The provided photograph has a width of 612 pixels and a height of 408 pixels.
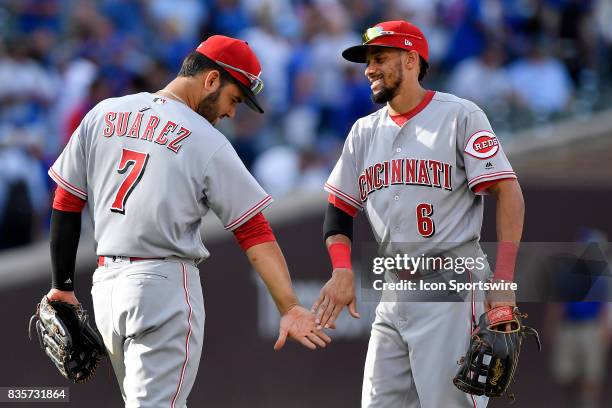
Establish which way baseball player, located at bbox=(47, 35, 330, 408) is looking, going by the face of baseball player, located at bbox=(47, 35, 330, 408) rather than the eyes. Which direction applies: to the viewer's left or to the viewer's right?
to the viewer's right

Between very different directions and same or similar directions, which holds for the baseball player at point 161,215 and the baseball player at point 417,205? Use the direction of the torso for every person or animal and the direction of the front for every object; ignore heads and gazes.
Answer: very different directions

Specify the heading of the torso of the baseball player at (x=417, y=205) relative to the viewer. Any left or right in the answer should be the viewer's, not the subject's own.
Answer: facing the viewer and to the left of the viewer

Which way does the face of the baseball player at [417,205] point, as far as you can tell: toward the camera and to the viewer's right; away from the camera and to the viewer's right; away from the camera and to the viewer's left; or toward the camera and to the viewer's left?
toward the camera and to the viewer's left

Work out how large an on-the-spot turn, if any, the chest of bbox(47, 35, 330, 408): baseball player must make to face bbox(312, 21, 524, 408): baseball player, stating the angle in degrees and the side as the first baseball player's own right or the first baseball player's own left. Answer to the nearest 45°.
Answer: approximately 45° to the first baseball player's own right

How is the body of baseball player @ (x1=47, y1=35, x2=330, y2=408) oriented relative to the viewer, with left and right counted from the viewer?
facing away from the viewer and to the right of the viewer

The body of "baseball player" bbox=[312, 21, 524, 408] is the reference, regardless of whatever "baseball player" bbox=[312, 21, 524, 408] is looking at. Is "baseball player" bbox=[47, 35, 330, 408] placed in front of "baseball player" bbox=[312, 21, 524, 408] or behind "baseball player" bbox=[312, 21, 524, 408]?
in front
